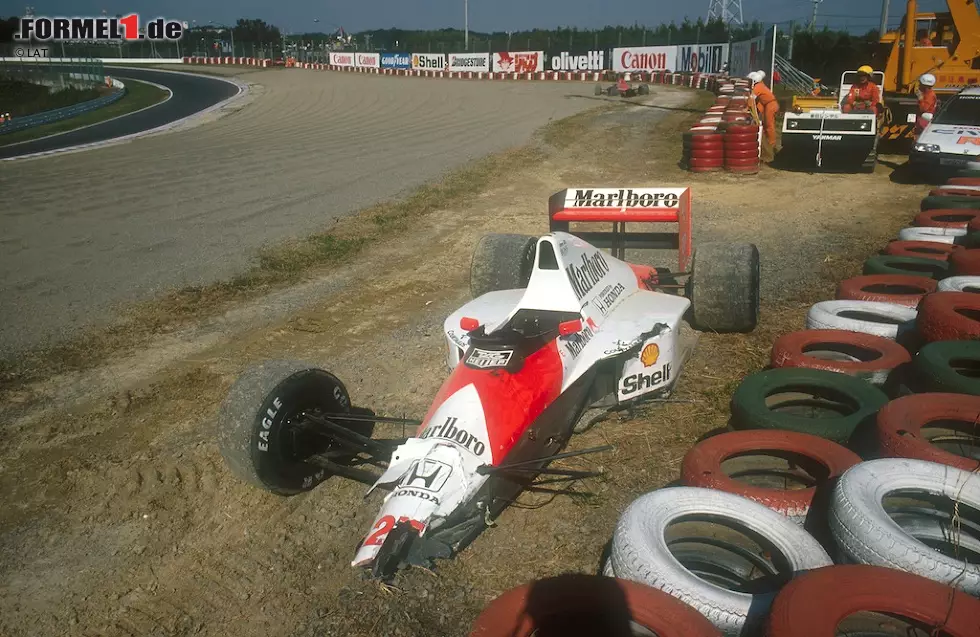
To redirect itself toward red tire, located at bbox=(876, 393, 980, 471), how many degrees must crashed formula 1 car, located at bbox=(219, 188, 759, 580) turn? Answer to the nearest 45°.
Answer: approximately 135° to its left

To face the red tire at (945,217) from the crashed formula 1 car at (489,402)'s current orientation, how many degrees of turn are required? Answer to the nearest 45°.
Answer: approximately 180°

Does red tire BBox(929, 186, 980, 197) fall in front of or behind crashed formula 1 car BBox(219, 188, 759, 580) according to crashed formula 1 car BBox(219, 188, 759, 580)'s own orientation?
behind

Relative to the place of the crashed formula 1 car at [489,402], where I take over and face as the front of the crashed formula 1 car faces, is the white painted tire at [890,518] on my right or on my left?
on my left

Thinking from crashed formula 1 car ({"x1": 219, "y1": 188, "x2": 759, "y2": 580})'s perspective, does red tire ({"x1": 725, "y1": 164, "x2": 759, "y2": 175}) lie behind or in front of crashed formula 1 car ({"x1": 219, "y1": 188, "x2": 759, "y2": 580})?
behind

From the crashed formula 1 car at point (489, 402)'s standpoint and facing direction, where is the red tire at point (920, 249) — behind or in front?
behind

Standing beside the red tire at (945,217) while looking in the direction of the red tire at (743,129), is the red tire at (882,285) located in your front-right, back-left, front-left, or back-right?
back-left

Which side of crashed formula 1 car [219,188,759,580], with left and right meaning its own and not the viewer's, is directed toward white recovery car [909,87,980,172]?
back

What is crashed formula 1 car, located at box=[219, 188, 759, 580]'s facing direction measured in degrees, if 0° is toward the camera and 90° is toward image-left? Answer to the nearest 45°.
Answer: approximately 45°

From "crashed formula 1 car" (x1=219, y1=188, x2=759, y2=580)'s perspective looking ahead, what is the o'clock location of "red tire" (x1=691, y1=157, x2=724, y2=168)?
The red tire is roughly at 5 o'clock from the crashed formula 1 car.
